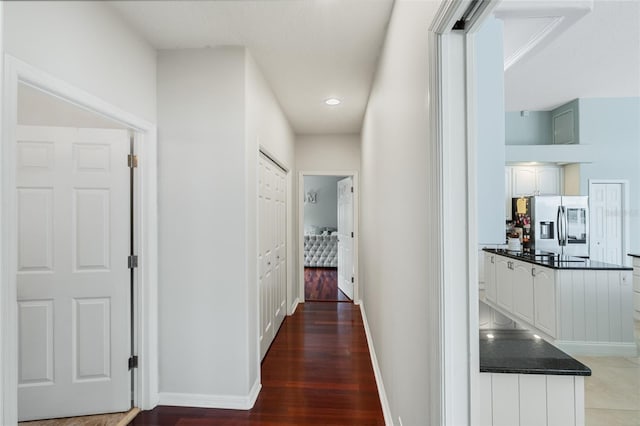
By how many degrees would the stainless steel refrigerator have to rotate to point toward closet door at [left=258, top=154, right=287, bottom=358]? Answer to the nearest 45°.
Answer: approximately 45° to its right

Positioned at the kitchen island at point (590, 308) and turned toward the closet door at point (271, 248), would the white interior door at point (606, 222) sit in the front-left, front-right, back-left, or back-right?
back-right

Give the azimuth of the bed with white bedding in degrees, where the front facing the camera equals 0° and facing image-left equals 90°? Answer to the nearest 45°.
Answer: approximately 0°

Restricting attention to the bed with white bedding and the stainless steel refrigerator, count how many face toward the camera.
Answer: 2

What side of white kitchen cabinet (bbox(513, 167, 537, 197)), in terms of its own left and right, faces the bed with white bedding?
right

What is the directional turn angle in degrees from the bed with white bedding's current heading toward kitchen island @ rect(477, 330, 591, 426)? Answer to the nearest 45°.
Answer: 0° — it already faces it

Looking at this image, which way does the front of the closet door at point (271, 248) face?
to the viewer's right

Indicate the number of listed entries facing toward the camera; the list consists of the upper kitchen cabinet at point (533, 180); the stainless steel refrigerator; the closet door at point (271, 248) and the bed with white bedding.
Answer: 3
